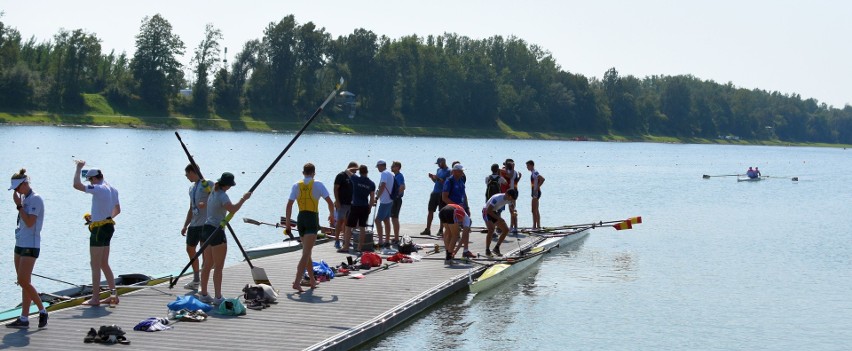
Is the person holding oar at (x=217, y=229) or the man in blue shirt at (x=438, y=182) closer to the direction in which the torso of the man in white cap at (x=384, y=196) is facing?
the person holding oar

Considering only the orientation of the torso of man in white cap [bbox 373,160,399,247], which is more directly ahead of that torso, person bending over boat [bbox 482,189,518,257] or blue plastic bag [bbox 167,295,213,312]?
the blue plastic bag

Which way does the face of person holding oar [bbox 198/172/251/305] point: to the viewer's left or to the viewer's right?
to the viewer's right

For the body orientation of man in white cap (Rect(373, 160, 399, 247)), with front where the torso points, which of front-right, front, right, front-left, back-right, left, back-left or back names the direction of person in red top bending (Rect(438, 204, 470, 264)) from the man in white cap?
back-left

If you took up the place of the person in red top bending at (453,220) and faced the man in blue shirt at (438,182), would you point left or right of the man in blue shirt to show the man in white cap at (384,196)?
left
